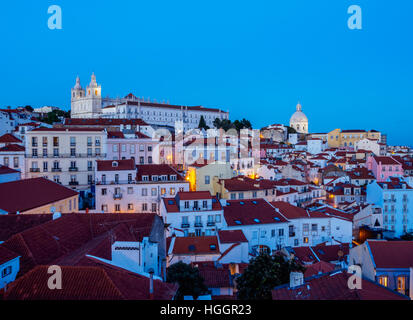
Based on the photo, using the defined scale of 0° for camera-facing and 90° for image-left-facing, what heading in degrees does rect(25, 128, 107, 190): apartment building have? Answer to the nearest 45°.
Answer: approximately 0°

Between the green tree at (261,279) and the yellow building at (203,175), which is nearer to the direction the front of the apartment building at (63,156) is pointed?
the green tree

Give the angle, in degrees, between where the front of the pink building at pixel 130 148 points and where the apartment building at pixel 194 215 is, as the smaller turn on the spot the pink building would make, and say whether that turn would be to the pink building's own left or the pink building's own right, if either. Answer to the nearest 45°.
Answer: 0° — it already faces it

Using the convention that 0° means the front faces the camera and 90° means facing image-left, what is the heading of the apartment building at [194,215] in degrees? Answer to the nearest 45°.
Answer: approximately 0°

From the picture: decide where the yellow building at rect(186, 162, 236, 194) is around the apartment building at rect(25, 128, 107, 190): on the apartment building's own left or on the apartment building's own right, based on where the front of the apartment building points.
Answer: on the apartment building's own left

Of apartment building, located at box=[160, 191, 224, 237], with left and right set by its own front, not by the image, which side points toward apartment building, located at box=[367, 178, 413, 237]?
left

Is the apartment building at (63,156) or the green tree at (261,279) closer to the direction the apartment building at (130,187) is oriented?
the green tree

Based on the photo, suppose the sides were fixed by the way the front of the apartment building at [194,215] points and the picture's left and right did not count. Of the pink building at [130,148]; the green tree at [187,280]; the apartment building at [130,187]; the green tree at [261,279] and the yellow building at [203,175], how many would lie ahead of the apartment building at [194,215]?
2

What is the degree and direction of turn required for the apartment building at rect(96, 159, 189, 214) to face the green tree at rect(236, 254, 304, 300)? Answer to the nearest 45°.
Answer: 0° — it already faces it
